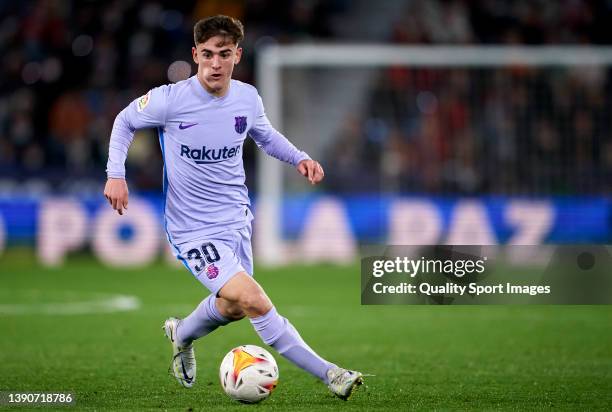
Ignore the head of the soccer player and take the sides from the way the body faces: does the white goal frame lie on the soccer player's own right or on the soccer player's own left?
on the soccer player's own left

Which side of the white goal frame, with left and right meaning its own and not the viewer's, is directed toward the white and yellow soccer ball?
front

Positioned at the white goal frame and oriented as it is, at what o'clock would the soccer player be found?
The soccer player is roughly at 12 o'clock from the white goal frame.

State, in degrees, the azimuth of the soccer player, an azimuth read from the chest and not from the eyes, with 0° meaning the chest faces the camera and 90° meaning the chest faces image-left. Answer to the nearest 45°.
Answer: approximately 315°

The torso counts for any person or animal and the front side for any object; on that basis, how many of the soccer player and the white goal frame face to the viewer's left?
0

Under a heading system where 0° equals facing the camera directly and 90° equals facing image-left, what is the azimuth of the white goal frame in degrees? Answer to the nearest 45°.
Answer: approximately 0°
